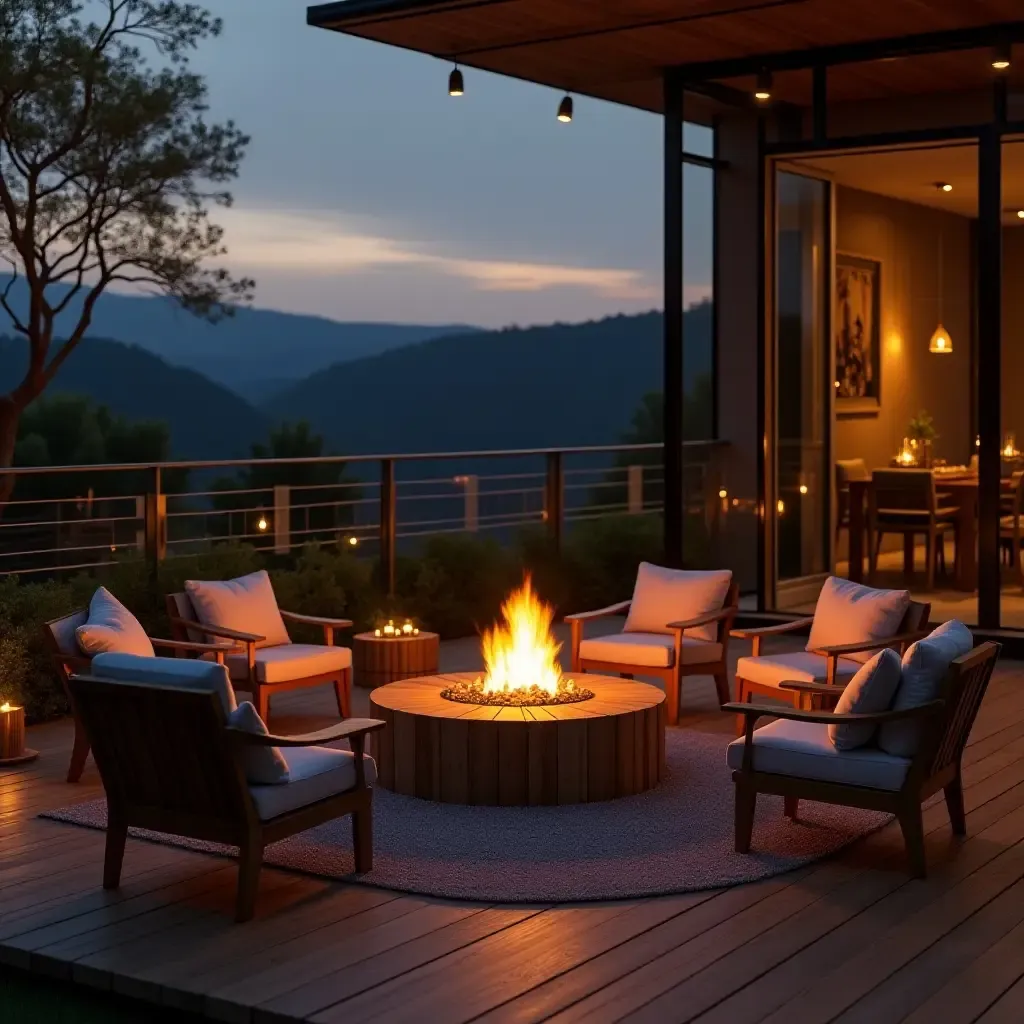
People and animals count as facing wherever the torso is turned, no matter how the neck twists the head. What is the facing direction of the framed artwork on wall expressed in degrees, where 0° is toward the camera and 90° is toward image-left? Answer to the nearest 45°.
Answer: approximately 315°

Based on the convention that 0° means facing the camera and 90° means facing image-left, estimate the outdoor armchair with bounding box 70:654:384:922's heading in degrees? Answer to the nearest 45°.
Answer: approximately 225°

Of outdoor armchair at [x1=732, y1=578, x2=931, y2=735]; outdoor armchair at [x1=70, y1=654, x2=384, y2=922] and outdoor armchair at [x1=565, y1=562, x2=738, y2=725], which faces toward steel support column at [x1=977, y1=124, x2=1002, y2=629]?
outdoor armchair at [x1=70, y1=654, x2=384, y2=922]

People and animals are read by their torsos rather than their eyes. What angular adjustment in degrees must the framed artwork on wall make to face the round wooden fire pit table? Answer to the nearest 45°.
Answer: approximately 45° to its right

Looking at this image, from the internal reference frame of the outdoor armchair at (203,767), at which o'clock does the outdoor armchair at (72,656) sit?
the outdoor armchair at (72,656) is roughly at 10 o'clock from the outdoor armchair at (203,767).

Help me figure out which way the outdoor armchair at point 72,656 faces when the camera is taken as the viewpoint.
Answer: facing to the right of the viewer

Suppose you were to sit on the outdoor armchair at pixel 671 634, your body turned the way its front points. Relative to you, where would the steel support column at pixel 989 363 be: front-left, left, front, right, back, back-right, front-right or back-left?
back
